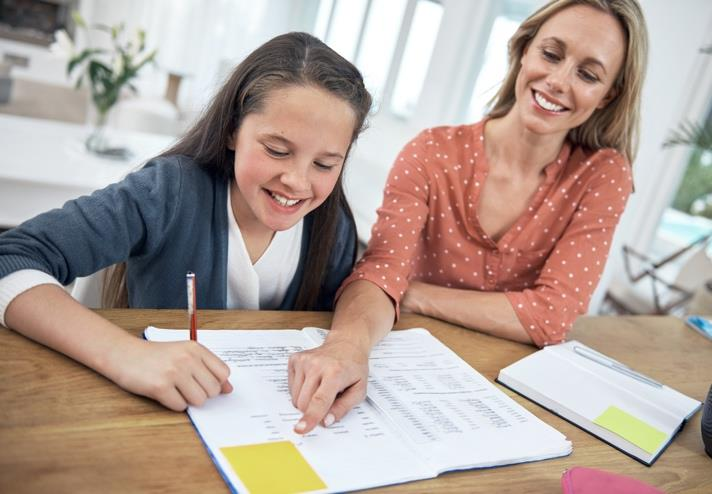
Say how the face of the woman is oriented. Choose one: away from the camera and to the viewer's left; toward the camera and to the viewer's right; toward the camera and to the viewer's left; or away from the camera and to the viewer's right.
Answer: toward the camera and to the viewer's left

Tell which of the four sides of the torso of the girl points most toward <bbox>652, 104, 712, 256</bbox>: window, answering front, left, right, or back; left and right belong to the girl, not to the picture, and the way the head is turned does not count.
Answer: left

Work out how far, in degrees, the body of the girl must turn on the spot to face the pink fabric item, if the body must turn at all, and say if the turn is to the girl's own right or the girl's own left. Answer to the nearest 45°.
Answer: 0° — they already face it

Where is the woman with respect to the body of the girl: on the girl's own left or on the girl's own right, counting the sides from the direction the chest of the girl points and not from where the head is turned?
on the girl's own left

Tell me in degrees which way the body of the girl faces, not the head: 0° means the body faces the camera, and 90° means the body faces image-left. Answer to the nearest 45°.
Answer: approximately 315°

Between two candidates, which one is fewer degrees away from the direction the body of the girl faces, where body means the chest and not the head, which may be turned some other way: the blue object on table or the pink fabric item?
the pink fabric item

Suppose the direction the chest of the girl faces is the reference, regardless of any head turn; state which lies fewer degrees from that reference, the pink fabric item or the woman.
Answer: the pink fabric item

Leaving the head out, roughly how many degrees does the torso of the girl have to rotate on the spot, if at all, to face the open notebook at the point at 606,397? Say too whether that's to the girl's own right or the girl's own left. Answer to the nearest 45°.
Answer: approximately 45° to the girl's own left
